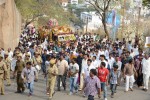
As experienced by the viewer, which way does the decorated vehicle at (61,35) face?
facing the viewer and to the right of the viewer

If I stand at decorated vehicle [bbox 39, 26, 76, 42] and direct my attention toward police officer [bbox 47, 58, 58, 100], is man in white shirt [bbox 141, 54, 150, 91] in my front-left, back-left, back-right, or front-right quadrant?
front-left

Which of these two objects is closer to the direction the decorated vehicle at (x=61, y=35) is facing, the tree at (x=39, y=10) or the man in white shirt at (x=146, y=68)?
the man in white shirt

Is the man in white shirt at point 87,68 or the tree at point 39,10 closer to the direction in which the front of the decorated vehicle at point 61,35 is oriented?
the man in white shirt

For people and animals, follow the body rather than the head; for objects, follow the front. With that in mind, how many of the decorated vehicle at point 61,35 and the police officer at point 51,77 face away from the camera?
0

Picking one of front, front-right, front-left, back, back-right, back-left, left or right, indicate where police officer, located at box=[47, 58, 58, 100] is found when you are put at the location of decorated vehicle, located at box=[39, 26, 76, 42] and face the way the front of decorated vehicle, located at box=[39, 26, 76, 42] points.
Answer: front-right

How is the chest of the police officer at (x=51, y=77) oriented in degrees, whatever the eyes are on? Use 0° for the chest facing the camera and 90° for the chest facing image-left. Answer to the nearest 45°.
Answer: approximately 315°

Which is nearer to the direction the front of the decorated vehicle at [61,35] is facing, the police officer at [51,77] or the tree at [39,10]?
the police officer

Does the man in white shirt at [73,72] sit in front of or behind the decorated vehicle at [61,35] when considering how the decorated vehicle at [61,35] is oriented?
in front
